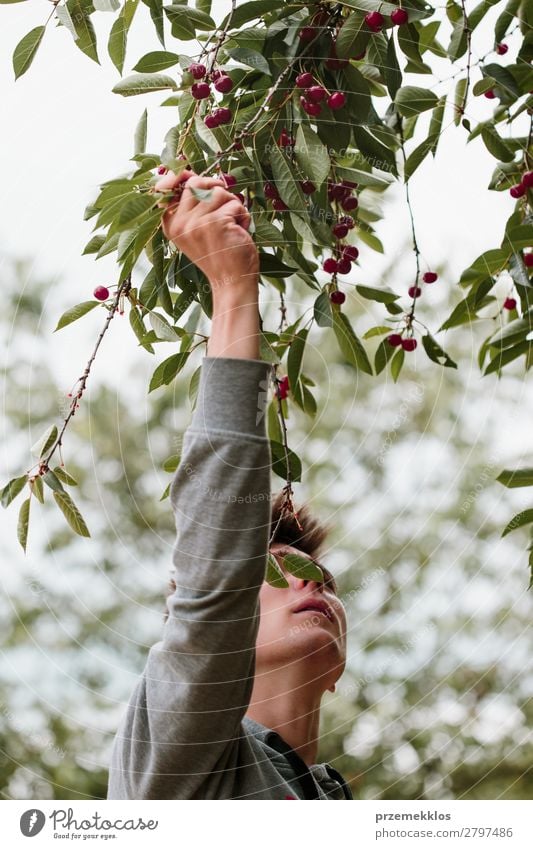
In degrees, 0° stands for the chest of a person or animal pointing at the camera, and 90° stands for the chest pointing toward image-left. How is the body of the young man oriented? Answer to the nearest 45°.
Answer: approximately 315°
